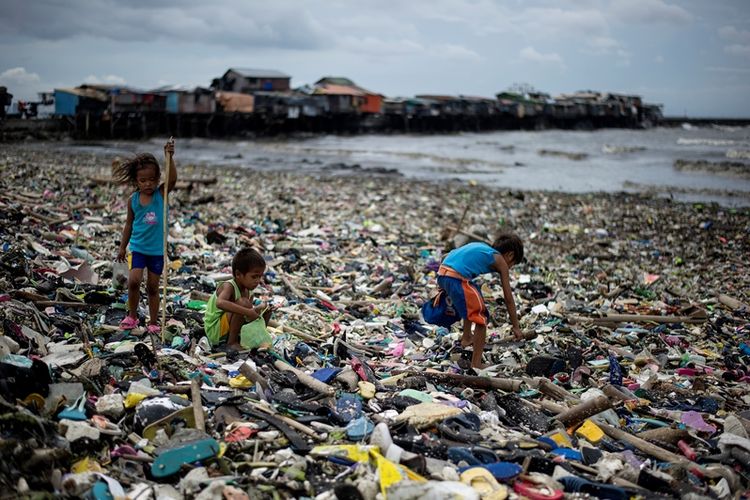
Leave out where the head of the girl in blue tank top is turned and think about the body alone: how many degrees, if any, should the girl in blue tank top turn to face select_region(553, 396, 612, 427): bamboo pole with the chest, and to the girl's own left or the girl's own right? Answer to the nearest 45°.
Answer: approximately 45° to the girl's own left

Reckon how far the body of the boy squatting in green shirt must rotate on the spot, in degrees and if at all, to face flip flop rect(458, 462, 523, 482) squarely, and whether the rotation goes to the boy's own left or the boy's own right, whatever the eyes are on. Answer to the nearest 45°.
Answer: approximately 45° to the boy's own right

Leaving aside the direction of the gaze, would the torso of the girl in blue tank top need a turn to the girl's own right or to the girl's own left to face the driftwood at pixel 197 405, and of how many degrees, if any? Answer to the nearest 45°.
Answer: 0° — they already face it

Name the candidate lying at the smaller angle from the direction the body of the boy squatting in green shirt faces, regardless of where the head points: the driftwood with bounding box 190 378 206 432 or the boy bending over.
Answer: the boy bending over

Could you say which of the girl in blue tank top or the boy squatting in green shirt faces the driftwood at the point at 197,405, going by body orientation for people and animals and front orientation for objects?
the girl in blue tank top

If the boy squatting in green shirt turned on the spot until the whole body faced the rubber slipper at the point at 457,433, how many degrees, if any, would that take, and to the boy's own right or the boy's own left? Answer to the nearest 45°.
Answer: approximately 45° to the boy's own right

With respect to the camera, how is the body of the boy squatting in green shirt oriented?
to the viewer's right

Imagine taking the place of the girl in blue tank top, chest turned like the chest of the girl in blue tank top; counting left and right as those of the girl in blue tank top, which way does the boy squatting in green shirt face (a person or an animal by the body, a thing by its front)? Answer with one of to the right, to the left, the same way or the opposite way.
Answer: to the left

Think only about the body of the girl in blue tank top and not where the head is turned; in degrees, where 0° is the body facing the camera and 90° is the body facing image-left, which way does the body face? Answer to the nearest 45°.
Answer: approximately 0°

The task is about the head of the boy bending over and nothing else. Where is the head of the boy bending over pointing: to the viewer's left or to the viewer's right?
to the viewer's right

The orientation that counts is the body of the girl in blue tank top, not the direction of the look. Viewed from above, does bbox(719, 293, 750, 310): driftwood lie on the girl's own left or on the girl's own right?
on the girl's own left
